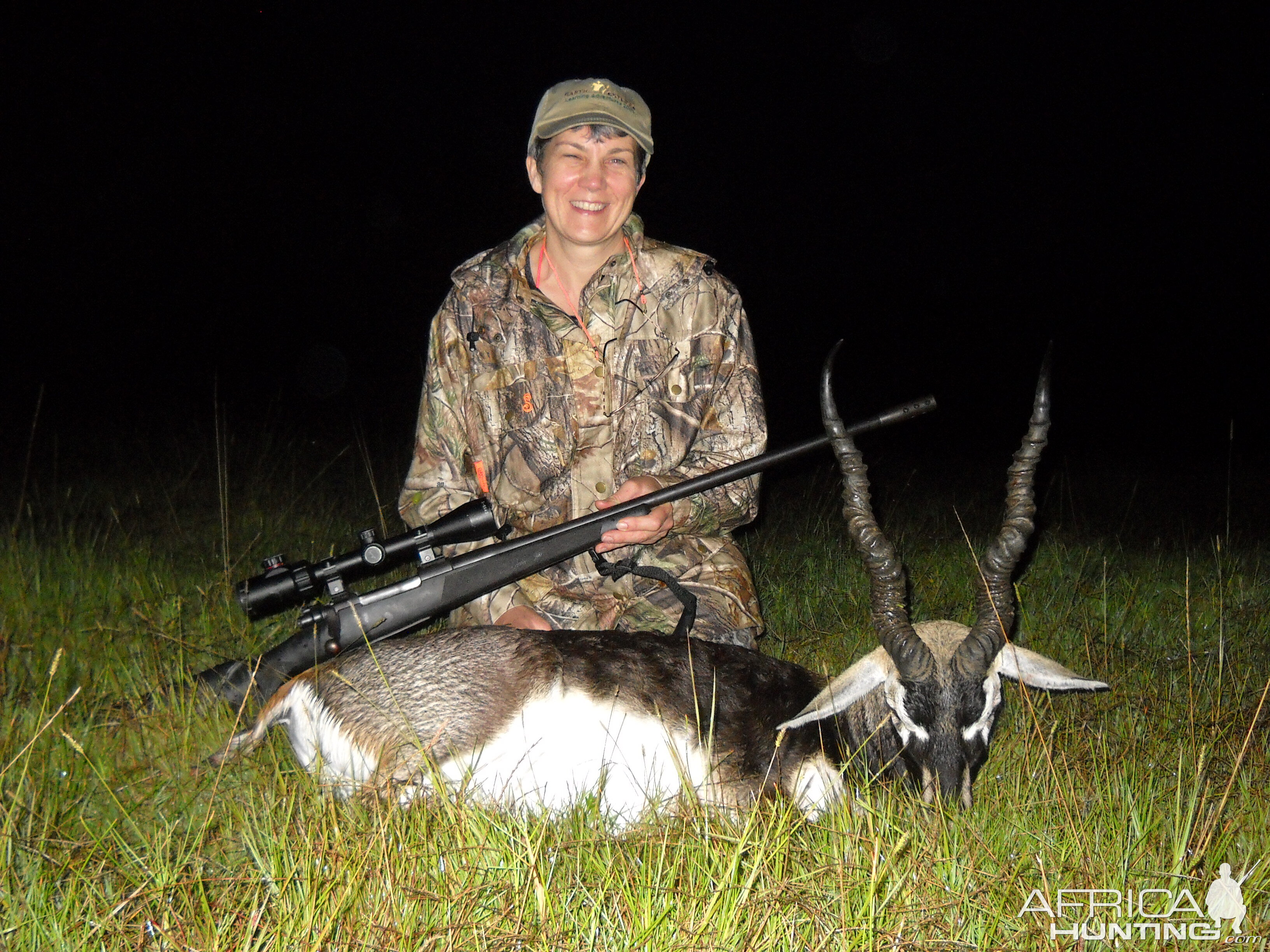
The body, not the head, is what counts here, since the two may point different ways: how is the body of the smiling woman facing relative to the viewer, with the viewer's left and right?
facing the viewer

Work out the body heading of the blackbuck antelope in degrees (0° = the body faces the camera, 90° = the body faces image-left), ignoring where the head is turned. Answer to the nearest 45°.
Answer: approximately 270°

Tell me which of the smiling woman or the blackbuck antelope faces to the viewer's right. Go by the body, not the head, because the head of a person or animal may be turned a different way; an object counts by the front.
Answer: the blackbuck antelope

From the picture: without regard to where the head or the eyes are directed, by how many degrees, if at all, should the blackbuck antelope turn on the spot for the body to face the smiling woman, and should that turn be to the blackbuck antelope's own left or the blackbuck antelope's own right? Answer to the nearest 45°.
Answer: approximately 90° to the blackbuck antelope's own left

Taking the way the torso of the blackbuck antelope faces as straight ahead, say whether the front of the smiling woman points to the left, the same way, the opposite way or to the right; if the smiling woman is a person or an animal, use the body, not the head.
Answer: to the right

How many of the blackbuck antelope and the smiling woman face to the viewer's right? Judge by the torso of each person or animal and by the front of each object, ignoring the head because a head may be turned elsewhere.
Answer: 1

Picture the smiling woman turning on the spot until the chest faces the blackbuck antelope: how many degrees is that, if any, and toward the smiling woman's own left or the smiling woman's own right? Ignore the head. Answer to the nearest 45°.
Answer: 0° — they already face it
